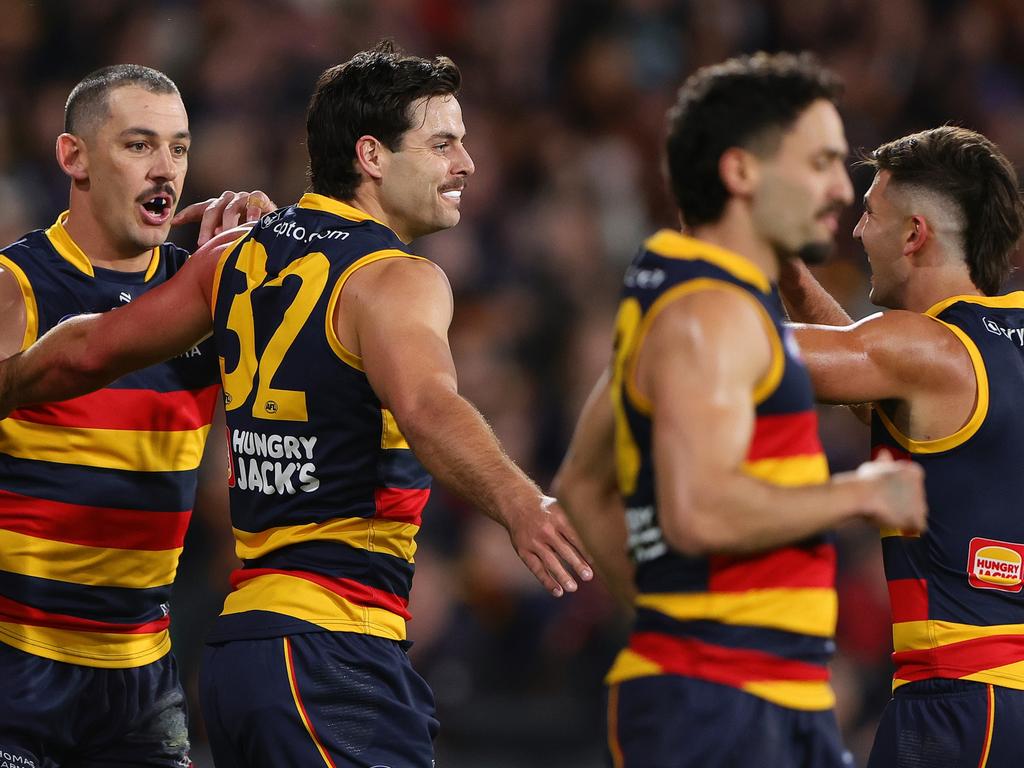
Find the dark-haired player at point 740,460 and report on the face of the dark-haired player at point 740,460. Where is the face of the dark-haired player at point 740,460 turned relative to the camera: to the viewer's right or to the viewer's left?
to the viewer's right

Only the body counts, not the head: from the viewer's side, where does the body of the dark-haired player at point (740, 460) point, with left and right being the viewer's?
facing to the right of the viewer

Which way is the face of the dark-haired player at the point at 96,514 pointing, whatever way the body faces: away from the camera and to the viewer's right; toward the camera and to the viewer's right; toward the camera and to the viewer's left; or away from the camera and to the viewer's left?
toward the camera and to the viewer's right

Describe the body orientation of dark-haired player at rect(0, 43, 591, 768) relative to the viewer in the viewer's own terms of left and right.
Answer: facing away from the viewer and to the right of the viewer

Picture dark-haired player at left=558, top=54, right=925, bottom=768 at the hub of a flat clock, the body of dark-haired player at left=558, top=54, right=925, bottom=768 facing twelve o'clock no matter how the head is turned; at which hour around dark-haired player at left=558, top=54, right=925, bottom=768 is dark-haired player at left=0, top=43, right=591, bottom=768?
dark-haired player at left=0, top=43, right=591, bottom=768 is roughly at 7 o'clock from dark-haired player at left=558, top=54, right=925, bottom=768.

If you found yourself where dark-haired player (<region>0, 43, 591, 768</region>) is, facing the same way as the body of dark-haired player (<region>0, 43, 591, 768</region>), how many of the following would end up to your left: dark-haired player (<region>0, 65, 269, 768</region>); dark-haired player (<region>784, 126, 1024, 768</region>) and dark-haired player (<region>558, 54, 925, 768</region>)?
1

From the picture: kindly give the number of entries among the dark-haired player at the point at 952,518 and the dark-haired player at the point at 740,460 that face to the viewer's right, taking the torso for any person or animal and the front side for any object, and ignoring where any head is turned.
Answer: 1

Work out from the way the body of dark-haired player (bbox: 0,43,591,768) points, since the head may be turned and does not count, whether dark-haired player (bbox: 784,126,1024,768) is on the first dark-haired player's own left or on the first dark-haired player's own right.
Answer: on the first dark-haired player's own right
